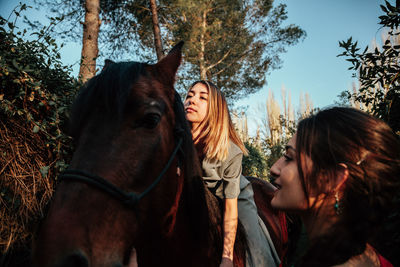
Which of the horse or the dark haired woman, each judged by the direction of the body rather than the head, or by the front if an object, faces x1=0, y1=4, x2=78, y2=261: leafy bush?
the dark haired woman

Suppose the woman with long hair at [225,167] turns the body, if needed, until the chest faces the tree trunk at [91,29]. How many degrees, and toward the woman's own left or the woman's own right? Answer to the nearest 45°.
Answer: approximately 90° to the woman's own right

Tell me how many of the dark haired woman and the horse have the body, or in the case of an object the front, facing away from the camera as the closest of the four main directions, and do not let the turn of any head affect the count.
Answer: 0

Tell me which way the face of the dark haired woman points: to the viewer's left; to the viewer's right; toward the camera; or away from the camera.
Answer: to the viewer's left

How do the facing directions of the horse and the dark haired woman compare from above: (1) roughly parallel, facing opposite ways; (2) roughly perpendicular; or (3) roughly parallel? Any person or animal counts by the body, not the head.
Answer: roughly perpendicular

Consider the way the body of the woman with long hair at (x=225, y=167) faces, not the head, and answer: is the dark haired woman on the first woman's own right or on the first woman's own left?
on the first woman's own left

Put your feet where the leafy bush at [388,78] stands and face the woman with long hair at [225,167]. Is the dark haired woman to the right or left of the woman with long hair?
left

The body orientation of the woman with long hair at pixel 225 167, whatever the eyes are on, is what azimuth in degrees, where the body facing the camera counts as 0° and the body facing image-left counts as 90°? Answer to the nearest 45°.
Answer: approximately 45°

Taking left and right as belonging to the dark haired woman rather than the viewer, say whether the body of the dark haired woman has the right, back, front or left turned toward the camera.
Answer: left

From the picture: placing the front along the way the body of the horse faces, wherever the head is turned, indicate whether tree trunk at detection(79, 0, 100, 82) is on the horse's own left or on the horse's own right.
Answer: on the horse's own right

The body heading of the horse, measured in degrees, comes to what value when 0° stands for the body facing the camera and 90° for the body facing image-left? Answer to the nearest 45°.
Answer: approximately 45°

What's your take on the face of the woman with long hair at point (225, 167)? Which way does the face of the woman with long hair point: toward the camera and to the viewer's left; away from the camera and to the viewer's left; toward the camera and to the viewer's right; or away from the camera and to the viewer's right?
toward the camera and to the viewer's left

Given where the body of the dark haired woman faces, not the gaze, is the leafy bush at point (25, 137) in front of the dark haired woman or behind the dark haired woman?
in front
